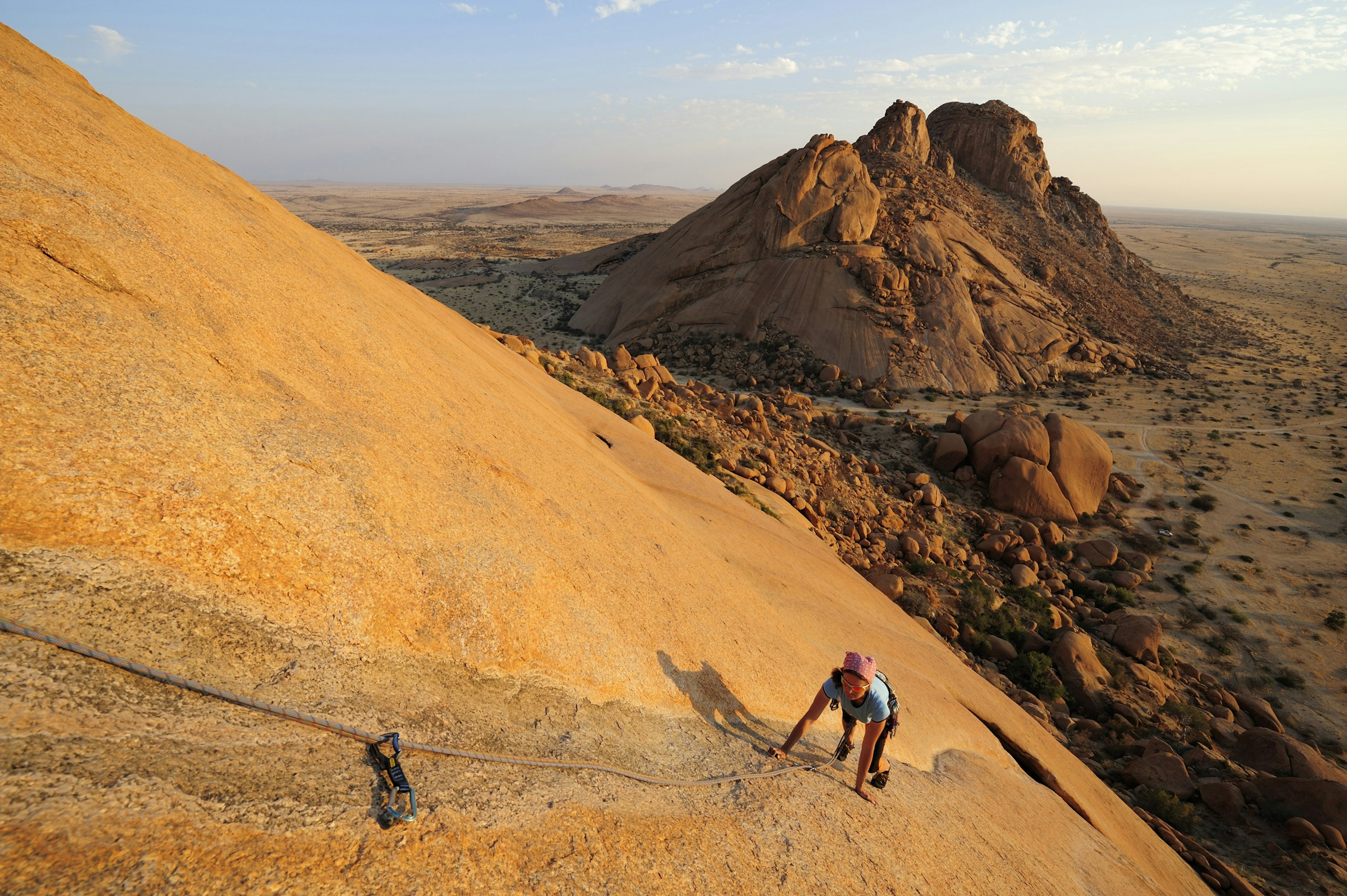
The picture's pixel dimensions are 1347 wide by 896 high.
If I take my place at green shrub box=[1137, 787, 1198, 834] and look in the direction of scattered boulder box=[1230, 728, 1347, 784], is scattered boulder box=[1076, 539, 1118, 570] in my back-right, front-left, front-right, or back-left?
front-left

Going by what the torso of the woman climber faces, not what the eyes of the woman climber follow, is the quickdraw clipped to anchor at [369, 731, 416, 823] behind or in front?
in front

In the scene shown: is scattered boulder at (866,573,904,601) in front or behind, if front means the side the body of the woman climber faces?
behind

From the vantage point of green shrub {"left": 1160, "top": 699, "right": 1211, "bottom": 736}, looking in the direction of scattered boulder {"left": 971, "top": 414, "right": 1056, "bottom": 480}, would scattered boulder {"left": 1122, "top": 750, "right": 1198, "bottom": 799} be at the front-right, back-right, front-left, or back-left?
back-left

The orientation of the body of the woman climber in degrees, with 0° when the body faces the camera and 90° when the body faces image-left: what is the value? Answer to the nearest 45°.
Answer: approximately 45°

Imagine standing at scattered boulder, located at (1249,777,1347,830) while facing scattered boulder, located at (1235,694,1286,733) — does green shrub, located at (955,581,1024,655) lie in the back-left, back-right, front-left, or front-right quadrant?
front-left

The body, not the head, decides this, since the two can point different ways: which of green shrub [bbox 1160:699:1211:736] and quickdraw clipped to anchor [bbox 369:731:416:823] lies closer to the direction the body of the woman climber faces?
the quickdraw clipped to anchor
